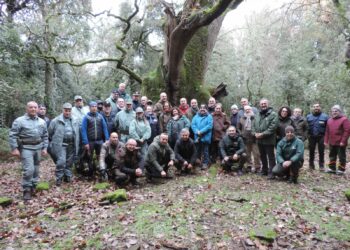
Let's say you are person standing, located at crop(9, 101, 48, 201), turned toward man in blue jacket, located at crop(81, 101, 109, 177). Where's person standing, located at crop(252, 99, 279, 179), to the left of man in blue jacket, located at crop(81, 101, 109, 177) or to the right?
right

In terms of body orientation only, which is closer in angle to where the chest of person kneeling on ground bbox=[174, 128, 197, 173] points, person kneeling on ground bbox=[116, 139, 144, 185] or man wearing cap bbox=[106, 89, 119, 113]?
the person kneeling on ground

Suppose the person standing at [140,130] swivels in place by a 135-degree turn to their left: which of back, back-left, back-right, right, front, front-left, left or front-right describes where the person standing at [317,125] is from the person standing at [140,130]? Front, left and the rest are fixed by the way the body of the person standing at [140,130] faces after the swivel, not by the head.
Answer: front-right

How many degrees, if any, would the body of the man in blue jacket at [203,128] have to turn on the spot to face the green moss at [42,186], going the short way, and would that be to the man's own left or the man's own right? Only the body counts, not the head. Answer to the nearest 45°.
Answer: approximately 45° to the man's own right

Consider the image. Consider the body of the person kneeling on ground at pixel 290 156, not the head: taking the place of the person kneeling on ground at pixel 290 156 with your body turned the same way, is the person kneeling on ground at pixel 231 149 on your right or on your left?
on your right

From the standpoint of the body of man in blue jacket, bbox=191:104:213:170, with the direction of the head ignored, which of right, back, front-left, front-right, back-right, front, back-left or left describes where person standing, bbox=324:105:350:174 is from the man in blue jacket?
left

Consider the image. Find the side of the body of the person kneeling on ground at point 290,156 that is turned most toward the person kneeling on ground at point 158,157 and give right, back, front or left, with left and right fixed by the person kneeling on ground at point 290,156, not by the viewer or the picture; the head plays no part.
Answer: right

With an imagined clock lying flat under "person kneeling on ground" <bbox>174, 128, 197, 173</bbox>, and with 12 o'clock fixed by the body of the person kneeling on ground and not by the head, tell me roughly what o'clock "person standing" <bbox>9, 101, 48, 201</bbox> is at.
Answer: The person standing is roughly at 2 o'clock from the person kneeling on ground.
